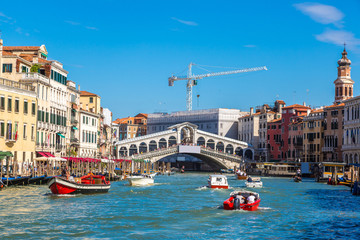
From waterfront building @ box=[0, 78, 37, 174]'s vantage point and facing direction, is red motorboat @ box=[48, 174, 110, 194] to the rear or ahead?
ahead

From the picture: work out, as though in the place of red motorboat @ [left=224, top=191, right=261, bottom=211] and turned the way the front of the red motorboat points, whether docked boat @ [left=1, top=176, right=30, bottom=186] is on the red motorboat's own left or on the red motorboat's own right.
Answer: on the red motorboat's own left

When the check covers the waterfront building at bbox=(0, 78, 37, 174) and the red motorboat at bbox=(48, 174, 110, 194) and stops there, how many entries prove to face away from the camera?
0

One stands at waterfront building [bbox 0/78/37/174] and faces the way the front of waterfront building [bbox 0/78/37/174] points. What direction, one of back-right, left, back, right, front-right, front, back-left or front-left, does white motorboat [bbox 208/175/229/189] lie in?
front-left

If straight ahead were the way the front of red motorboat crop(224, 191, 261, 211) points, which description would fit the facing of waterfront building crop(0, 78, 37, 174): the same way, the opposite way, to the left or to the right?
to the right

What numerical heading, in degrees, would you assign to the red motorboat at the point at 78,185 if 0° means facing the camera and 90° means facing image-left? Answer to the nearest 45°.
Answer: approximately 45°

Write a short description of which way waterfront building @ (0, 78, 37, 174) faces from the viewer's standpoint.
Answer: facing the viewer and to the right of the viewer

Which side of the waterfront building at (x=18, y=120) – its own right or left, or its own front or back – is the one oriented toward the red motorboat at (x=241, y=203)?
front

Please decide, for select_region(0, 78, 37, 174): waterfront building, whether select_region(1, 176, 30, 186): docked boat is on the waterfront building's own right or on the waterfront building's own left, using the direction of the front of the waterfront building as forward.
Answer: on the waterfront building's own right

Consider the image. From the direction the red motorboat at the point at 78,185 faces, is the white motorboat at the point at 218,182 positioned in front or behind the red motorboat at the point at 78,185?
behind

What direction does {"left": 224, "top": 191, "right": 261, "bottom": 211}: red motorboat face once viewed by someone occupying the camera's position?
facing away from the viewer and to the right of the viewer

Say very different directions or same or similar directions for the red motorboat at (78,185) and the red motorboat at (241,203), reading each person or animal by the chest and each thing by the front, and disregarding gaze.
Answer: very different directions
